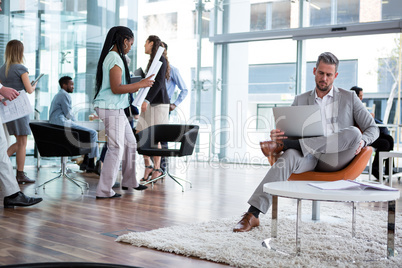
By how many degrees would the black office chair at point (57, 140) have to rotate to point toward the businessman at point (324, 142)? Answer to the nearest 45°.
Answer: approximately 45° to its right

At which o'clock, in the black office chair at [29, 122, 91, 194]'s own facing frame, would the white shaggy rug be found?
The white shaggy rug is roughly at 2 o'clock from the black office chair.

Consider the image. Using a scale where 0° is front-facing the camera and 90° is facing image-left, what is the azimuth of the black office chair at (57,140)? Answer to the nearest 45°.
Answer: approximately 270°

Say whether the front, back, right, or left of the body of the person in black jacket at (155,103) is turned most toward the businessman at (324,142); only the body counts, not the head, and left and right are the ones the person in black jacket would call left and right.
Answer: left

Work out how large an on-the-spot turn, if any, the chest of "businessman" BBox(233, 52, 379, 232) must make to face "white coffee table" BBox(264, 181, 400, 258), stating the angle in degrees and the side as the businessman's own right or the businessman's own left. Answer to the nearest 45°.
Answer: approximately 45° to the businessman's own left

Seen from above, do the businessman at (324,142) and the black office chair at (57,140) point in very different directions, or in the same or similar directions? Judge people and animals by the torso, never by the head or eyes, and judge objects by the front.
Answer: very different directions

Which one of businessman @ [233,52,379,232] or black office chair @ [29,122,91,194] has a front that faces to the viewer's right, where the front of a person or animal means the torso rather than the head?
the black office chair

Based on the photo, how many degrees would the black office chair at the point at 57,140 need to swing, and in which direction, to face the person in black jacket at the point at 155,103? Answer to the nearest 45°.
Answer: approximately 45° to its left

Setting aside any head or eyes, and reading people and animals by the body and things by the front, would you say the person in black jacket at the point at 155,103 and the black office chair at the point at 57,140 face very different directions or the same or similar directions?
very different directions
